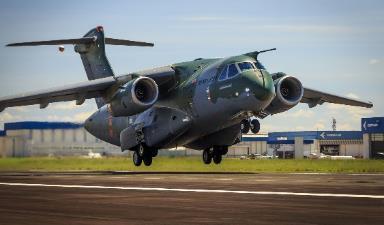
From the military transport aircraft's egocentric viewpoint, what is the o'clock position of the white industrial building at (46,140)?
The white industrial building is roughly at 6 o'clock from the military transport aircraft.

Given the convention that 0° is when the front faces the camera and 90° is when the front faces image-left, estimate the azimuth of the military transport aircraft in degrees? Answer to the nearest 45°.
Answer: approximately 315°
